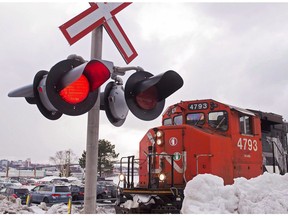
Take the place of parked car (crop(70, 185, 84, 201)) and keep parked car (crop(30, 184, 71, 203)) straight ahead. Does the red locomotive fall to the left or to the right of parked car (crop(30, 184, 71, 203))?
left

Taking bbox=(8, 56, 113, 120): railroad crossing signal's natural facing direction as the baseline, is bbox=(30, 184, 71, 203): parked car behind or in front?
behind

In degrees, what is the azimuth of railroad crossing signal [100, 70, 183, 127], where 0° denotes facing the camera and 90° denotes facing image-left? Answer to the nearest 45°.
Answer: approximately 315°

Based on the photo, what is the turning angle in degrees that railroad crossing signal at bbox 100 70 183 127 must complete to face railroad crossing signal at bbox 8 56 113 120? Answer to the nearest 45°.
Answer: approximately 90° to its right

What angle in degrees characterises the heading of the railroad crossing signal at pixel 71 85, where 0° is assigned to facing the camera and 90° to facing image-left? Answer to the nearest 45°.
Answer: approximately 315°

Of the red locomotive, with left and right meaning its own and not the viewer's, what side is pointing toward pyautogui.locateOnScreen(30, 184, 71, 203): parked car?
right

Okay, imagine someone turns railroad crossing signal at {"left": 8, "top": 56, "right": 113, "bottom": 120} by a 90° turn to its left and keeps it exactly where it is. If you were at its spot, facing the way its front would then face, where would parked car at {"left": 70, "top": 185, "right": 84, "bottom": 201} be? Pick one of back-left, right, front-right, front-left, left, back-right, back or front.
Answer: front-left

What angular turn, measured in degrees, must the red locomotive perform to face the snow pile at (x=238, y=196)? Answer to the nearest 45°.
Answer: approximately 90° to its left

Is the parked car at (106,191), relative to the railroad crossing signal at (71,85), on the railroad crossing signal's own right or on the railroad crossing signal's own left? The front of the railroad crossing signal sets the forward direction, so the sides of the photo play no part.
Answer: on the railroad crossing signal's own left

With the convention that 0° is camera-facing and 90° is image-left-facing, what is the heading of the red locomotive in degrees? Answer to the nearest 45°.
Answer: approximately 45°
